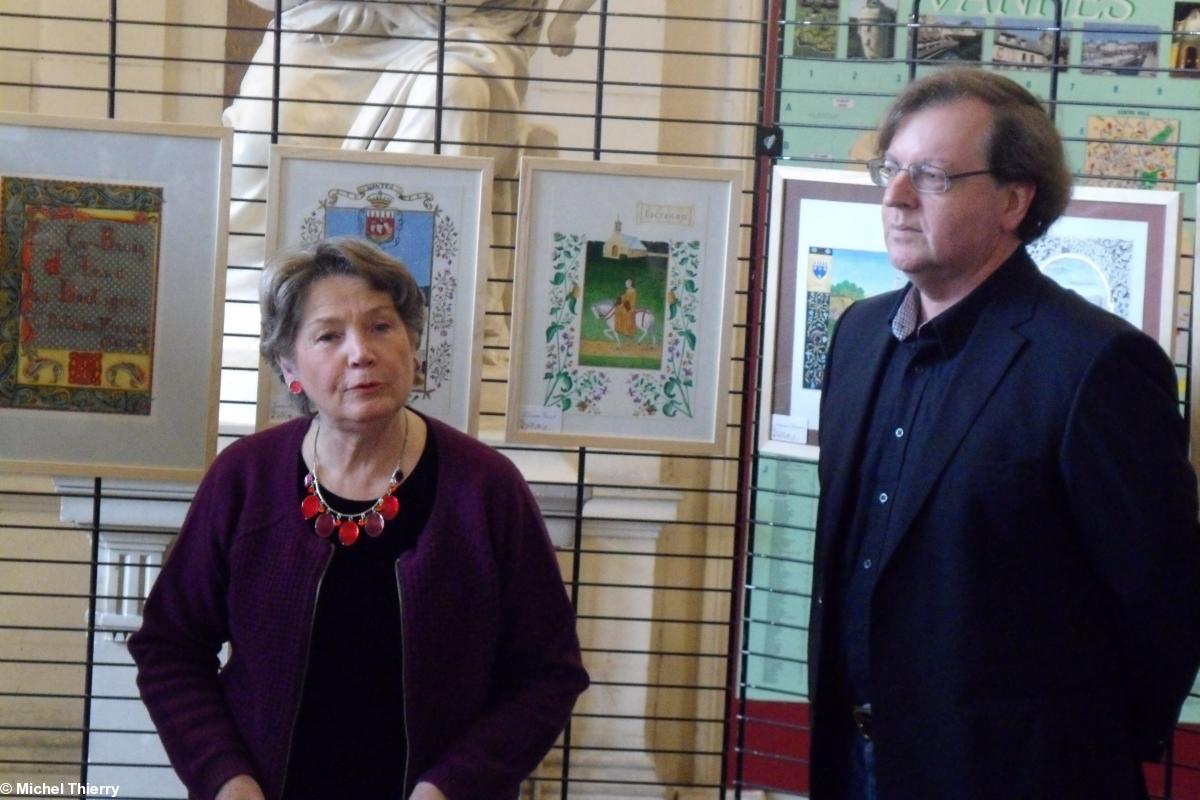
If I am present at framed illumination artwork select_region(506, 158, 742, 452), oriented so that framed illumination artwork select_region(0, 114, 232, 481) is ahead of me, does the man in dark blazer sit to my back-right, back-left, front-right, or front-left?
back-left

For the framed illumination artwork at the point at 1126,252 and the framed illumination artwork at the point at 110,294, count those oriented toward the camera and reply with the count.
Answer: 2

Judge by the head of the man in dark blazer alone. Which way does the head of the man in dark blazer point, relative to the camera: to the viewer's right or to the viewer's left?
to the viewer's left

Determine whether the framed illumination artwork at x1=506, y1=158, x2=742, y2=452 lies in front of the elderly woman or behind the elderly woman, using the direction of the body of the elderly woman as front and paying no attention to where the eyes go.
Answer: behind

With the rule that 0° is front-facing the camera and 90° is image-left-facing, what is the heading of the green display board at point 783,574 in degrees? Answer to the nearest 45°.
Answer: approximately 0°

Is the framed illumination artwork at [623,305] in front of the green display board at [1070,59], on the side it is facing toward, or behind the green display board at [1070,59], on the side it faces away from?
in front

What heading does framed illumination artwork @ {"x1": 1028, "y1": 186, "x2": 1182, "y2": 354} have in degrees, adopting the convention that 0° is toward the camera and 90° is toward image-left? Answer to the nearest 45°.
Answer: approximately 0°

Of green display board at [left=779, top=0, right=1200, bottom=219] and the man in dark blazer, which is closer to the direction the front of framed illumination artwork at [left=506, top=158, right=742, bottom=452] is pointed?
the man in dark blazer

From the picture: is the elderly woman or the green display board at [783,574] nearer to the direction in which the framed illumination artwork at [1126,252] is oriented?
the elderly woman

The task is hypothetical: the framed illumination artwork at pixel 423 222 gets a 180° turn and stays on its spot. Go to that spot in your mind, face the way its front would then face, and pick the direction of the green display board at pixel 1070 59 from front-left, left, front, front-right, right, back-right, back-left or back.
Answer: front-right
